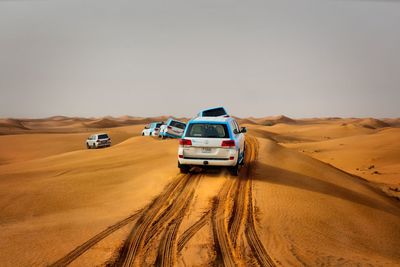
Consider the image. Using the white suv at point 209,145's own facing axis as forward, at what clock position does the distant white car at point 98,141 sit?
The distant white car is roughly at 11 o'clock from the white suv.

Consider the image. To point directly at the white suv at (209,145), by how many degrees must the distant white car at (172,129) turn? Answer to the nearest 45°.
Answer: approximately 135° to its left

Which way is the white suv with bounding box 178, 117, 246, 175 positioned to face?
away from the camera

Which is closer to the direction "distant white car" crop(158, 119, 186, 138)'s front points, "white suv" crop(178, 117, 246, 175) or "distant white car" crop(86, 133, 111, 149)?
the distant white car

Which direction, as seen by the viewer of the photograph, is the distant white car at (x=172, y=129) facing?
facing away from the viewer and to the left of the viewer

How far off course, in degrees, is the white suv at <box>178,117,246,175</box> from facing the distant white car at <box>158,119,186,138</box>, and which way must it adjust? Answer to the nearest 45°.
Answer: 0° — it already faces it
